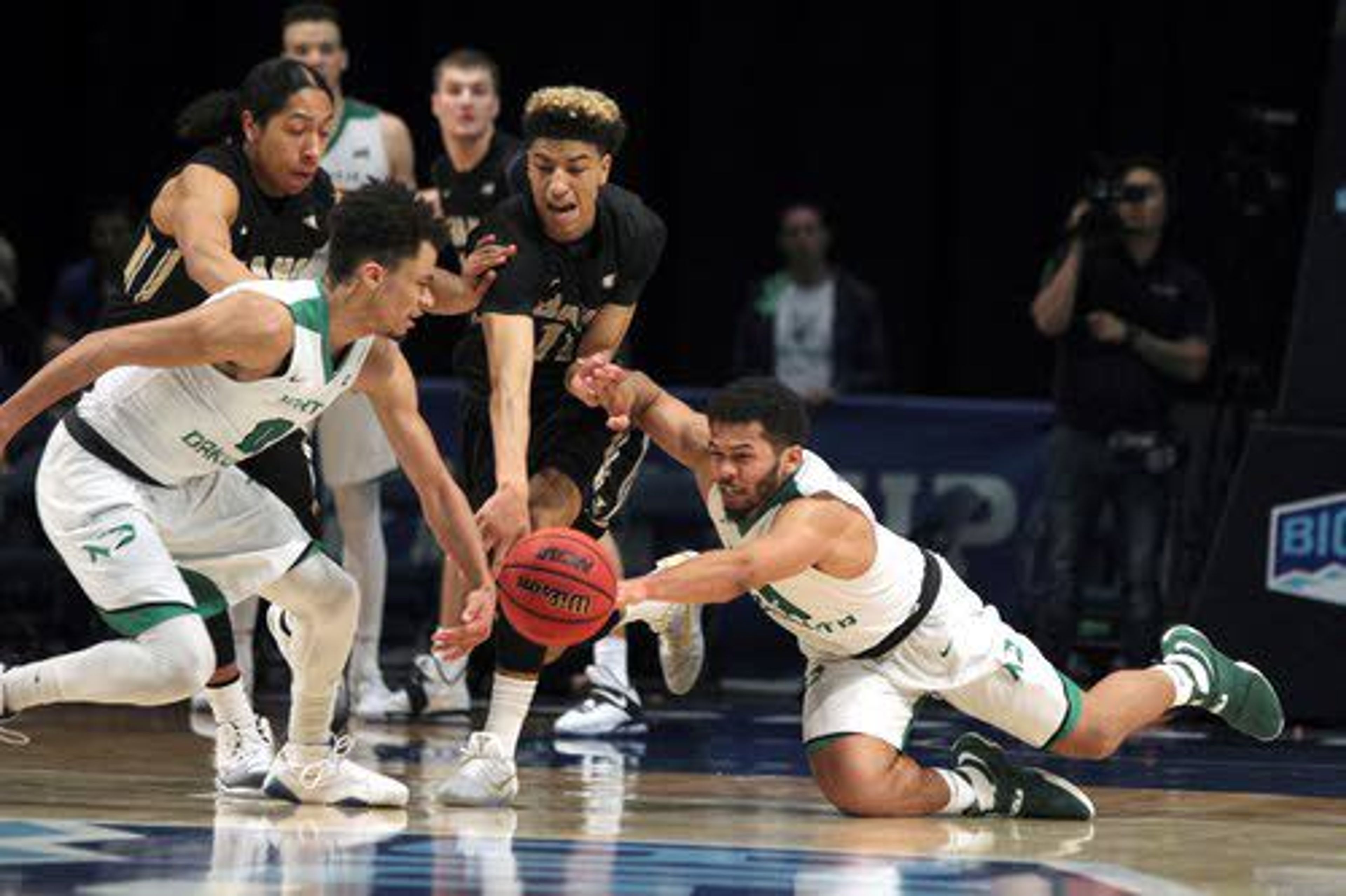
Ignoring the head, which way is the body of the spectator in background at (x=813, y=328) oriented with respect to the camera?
toward the camera

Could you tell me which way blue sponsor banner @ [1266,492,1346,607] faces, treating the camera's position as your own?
facing the viewer and to the left of the viewer

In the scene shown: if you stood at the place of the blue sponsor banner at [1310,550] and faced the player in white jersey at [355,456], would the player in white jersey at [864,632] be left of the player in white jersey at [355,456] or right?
left

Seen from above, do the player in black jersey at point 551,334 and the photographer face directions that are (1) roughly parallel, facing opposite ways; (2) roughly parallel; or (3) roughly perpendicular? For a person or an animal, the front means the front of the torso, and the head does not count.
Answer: roughly parallel

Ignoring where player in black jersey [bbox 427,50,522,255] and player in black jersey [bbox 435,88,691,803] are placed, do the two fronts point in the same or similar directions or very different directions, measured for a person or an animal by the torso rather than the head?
same or similar directions

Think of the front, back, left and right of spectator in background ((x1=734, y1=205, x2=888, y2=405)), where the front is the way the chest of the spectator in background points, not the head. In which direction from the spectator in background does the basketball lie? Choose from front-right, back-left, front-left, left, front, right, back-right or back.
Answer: front

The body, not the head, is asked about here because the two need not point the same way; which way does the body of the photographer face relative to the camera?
toward the camera

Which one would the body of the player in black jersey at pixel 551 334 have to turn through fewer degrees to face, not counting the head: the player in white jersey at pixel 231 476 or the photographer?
the player in white jersey

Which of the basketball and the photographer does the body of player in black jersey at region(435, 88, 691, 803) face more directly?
the basketball

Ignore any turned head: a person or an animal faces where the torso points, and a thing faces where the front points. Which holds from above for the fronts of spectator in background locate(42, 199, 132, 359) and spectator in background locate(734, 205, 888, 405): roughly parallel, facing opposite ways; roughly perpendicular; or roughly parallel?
roughly parallel

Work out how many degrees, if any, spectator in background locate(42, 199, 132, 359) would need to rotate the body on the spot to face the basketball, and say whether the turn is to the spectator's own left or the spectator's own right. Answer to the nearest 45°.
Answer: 0° — they already face it
